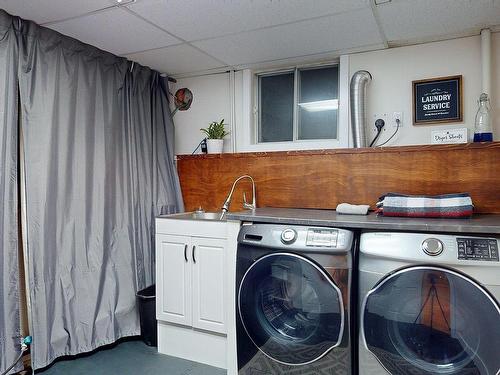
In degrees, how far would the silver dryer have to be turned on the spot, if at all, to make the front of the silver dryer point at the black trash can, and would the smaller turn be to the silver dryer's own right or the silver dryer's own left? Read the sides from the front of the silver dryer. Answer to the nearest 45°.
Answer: approximately 90° to the silver dryer's own right

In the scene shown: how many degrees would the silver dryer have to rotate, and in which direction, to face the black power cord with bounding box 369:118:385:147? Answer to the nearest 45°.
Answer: approximately 180°

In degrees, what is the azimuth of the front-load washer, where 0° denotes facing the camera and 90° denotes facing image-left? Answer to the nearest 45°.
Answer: approximately 0°

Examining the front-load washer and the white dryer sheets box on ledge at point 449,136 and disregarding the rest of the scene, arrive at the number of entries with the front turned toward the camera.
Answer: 2

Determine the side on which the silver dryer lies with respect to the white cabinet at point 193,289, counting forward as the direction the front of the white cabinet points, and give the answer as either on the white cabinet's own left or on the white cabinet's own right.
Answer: on the white cabinet's own left

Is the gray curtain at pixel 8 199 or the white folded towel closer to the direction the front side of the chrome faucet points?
the gray curtain

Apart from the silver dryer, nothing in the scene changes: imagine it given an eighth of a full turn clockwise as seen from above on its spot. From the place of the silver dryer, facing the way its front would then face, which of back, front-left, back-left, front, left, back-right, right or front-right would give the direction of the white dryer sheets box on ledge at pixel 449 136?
back-right

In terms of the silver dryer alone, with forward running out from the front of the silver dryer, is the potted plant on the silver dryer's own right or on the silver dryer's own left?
on the silver dryer's own right

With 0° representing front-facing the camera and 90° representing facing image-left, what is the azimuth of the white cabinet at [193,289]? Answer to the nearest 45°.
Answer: approximately 45°

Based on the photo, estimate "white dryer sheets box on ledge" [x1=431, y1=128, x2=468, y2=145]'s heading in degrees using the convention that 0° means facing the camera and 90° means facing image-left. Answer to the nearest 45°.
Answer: approximately 0°

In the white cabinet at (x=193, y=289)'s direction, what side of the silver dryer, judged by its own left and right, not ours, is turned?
right

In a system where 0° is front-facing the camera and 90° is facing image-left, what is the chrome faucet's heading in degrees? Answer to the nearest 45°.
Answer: approximately 45°
